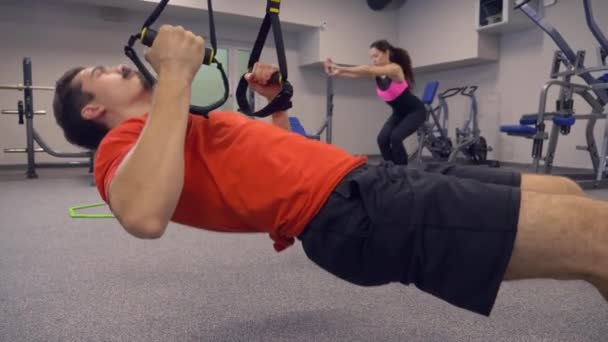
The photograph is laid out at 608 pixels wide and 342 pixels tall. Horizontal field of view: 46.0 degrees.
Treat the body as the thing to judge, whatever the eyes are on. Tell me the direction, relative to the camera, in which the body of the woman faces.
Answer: to the viewer's left

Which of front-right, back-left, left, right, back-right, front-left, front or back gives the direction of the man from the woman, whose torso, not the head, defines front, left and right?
left

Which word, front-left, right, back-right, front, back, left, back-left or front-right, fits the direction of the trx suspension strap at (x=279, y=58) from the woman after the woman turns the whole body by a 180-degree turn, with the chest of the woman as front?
right

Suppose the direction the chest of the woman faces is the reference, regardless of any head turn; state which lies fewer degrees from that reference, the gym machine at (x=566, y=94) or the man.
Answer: the man

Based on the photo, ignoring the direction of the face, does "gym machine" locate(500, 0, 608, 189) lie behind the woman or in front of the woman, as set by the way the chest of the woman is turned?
behind
